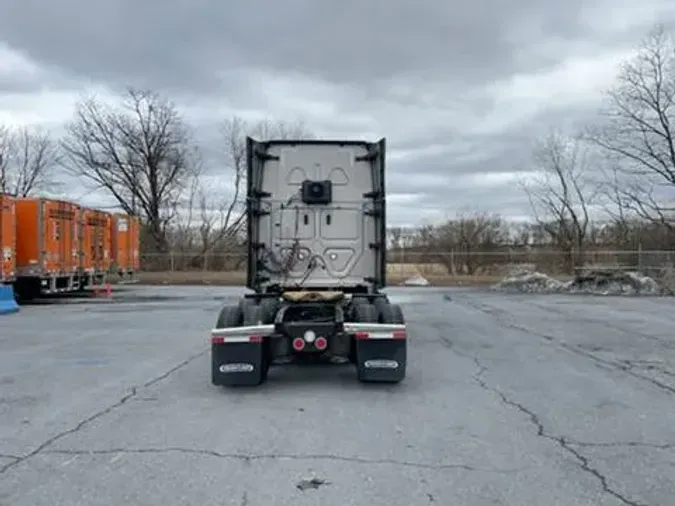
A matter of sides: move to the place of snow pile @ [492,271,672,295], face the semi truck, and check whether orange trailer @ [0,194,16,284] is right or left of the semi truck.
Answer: right

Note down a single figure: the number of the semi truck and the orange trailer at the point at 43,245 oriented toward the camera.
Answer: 0

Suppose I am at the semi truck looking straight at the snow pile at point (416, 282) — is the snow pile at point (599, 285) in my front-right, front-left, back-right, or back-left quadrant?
front-right

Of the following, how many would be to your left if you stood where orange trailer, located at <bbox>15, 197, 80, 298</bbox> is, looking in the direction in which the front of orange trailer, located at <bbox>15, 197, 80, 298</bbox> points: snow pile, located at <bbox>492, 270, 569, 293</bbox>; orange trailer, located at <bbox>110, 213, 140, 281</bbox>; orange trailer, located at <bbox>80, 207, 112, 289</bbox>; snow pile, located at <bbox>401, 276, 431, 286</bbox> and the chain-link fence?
0

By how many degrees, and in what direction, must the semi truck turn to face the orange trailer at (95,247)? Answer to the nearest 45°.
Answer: approximately 45° to its left

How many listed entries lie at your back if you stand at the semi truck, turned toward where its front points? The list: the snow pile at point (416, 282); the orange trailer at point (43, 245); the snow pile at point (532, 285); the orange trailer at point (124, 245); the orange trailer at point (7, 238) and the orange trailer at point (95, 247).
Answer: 0

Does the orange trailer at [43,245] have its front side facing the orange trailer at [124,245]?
no

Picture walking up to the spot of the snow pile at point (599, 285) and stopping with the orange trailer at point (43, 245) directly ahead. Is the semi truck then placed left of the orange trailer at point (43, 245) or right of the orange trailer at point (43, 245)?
left

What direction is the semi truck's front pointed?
away from the camera

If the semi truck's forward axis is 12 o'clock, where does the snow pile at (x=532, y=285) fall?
The snow pile is roughly at 1 o'clock from the semi truck.

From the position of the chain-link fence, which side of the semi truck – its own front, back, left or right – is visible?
front

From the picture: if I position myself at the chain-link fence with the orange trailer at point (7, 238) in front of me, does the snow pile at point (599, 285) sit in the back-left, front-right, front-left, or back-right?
front-left

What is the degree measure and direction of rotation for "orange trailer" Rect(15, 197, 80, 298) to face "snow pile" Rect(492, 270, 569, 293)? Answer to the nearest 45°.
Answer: approximately 135° to its right

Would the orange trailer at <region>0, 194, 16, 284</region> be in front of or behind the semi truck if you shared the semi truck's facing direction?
in front

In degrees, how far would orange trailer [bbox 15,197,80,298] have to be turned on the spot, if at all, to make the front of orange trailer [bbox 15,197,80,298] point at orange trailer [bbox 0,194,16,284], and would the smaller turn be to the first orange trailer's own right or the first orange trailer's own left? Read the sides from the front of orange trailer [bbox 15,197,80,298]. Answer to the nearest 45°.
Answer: approximately 90° to the first orange trailer's own left

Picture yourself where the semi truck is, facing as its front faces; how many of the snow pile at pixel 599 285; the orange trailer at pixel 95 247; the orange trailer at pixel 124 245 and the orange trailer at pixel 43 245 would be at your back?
0

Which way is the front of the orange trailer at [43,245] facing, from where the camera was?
facing away from the viewer and to the left of the viewer
